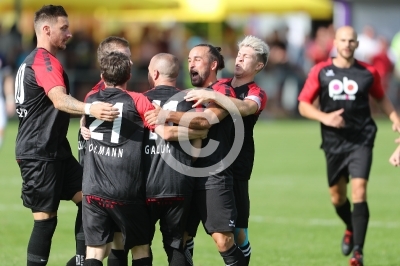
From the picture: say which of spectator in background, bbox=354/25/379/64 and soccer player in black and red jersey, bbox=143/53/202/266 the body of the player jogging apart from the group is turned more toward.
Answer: the soccer player in black and red jersey

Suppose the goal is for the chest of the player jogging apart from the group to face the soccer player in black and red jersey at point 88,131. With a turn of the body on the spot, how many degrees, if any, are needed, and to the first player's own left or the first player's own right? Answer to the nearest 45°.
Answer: approximately 45° to the first player's own right

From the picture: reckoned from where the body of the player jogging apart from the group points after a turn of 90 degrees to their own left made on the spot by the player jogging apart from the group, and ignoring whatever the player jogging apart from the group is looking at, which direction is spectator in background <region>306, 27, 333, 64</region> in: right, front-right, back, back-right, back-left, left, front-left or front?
left

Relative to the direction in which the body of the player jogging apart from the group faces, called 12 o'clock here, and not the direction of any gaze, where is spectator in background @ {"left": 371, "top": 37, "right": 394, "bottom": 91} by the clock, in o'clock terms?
The spectator in background is roughly at 6 o'clock from the player jogging apart from the group.

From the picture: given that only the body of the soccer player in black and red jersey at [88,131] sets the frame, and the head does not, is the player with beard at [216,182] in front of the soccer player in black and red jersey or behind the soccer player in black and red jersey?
in front

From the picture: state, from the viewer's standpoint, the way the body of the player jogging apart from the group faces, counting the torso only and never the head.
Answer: toward the camera
